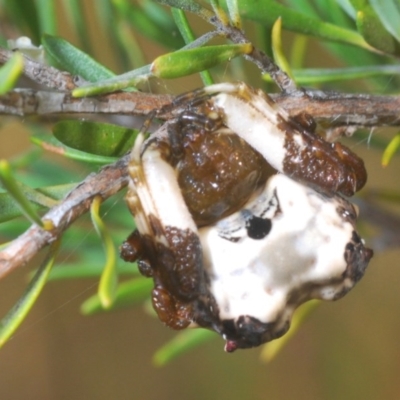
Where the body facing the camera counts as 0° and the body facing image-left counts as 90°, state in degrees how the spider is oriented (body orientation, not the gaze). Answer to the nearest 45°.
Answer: approximately 135°
